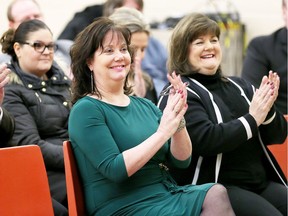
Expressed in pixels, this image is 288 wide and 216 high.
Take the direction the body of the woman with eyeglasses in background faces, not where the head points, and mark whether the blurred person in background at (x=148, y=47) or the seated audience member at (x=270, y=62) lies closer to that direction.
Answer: the seated audience member

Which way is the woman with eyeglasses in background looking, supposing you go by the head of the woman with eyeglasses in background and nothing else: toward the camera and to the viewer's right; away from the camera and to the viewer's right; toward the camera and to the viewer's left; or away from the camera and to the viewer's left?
toward the camera and to the viewer's right

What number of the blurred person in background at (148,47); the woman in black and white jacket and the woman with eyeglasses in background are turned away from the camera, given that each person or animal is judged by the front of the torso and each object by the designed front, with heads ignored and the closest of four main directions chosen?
0

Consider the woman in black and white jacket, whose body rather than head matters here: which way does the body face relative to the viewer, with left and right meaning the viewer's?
facing the viewer and to the right of the viewer

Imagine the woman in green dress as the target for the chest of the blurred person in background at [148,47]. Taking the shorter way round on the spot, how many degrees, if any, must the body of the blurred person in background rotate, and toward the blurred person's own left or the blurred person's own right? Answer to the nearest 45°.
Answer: approximately 45° to the blurred person's own right

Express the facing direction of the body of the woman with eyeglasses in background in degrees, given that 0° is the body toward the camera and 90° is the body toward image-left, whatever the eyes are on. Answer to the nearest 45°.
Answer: approximately 315°

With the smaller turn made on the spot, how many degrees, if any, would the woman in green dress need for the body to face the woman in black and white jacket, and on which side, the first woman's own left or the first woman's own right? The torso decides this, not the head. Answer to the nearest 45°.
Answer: approximately 90° to the first woman's own left

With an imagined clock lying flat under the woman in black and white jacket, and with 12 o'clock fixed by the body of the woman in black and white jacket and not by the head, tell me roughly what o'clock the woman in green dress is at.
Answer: The woman in green dress is roughly at 3 o'clock from the woman in black and white jacket.

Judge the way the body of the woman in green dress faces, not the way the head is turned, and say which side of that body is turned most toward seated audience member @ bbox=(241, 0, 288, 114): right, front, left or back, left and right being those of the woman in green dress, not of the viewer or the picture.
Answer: left

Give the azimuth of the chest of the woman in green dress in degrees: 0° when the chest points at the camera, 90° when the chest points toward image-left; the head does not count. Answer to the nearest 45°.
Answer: approximately 315°

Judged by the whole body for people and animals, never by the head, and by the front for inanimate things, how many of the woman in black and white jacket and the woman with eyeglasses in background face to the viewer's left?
0
